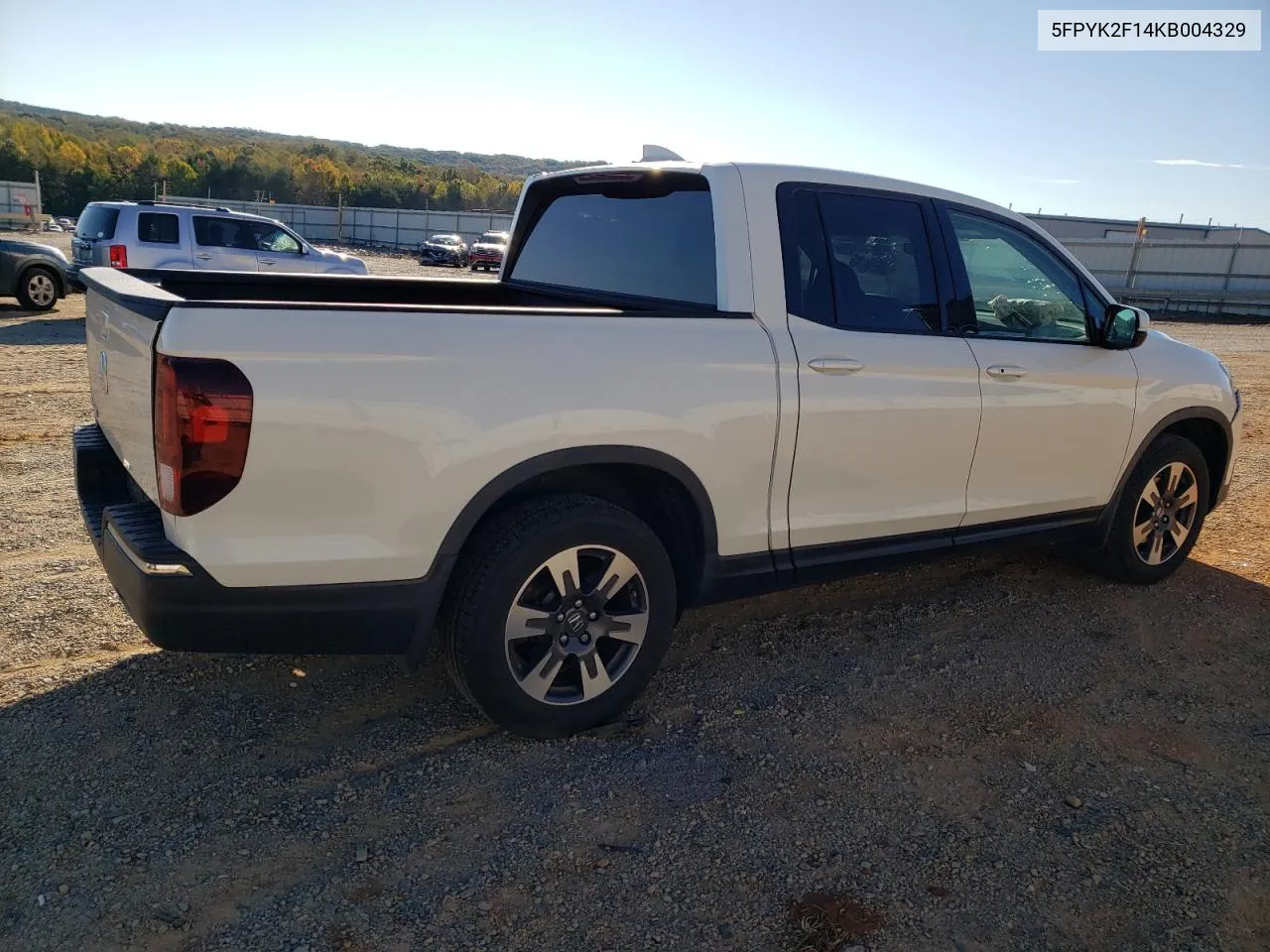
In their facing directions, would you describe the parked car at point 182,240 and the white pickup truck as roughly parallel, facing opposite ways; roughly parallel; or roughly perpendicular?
roughly parallel

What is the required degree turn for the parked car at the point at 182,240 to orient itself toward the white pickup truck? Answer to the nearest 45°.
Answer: approximately 135° to its right

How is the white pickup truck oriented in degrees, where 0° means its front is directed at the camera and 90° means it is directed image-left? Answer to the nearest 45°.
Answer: approximately 225°

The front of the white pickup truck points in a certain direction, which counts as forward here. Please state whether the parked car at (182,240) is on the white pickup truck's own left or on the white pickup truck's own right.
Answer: on the white pickup truck's own left

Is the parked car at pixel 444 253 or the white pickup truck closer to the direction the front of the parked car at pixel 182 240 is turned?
the parked car

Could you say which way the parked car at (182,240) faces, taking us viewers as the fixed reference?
facing away from the viewer and to the right of the viewer

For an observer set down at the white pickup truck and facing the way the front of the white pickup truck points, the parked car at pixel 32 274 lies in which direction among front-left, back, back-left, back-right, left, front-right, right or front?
left

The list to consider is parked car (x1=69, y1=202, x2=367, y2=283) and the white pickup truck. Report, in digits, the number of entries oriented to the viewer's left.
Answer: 0

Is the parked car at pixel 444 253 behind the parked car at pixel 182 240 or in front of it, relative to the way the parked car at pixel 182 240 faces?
in front
